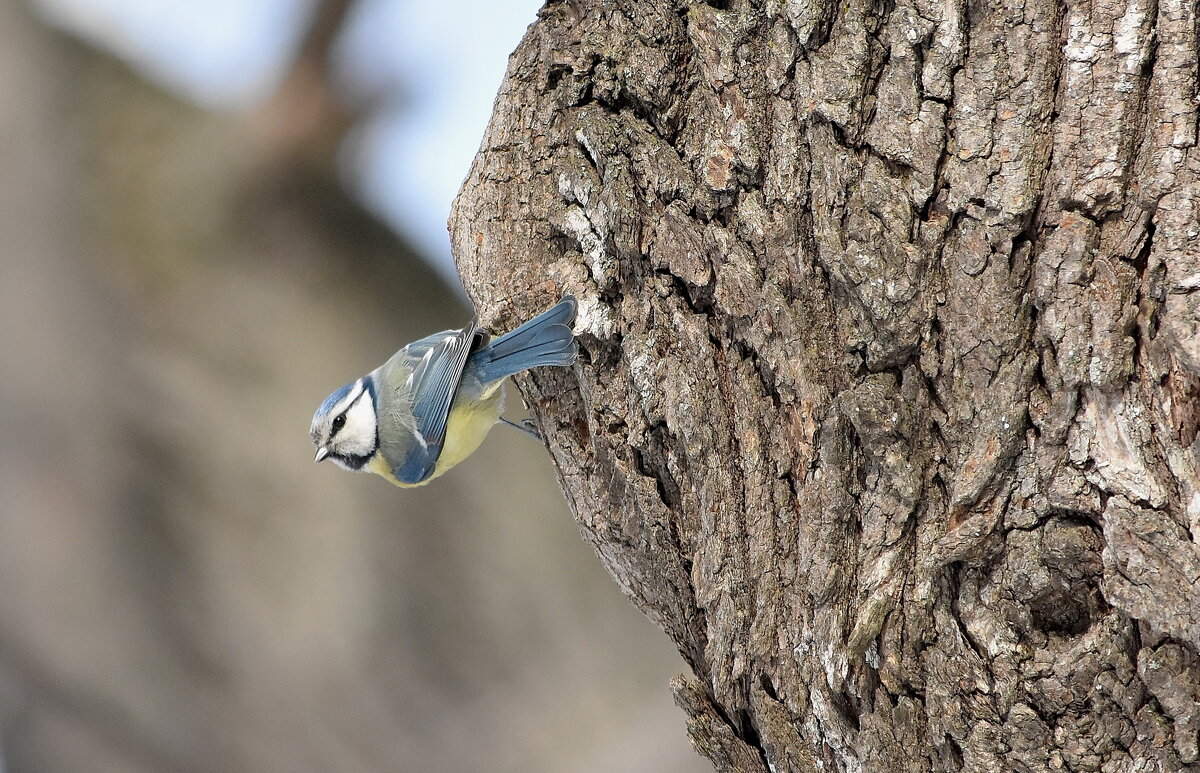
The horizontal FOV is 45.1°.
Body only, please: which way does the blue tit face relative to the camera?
to the viewer's left
